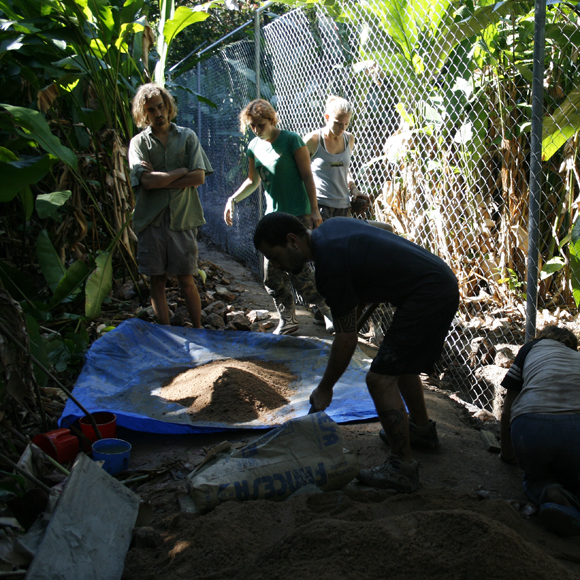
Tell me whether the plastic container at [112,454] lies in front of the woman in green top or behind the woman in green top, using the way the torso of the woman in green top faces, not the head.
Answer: in front

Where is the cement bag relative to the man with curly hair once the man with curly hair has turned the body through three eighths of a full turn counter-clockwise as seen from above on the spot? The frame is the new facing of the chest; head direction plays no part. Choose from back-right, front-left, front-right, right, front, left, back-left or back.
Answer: back-right

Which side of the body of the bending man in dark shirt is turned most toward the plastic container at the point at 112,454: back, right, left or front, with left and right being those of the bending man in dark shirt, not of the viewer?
front

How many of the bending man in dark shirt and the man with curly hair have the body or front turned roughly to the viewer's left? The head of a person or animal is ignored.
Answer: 1

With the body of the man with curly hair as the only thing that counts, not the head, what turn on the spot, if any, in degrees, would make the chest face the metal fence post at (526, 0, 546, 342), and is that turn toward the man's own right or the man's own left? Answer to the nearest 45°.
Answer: approximately 45° to the man's own left

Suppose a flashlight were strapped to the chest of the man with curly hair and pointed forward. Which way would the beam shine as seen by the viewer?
toward the camera

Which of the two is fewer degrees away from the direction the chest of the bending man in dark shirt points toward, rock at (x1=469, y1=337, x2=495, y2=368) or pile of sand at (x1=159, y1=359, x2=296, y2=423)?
the pile of sand

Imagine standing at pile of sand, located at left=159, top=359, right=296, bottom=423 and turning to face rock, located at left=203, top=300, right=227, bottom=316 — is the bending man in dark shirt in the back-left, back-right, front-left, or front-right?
back-right

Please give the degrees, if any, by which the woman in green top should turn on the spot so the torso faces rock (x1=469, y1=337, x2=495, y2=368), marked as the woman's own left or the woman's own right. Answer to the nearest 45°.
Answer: approximately 90° to the woman's own left

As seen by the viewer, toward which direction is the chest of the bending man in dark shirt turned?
to the viewer's left

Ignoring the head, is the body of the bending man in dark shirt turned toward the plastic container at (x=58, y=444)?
yes

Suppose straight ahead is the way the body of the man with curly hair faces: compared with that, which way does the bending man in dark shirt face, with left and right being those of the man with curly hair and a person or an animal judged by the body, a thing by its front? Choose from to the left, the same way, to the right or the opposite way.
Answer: to the right
